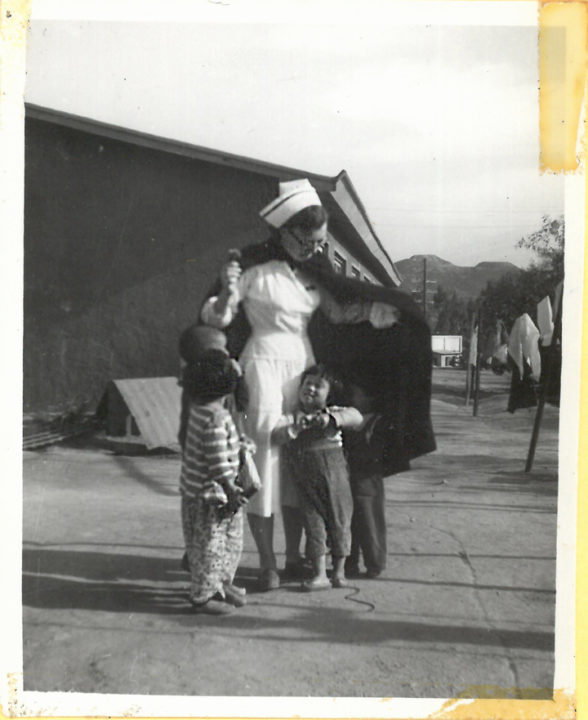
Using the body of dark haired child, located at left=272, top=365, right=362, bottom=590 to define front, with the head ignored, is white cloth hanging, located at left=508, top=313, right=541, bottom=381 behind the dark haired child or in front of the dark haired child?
behind

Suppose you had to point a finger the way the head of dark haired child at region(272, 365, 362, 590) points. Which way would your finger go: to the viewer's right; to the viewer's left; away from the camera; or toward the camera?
toward the camera

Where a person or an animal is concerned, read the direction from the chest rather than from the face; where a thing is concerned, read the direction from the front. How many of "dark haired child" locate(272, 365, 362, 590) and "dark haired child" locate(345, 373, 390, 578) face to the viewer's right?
0

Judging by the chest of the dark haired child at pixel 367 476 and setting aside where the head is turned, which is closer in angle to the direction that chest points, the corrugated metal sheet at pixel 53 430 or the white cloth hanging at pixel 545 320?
the corrugated metal sheet

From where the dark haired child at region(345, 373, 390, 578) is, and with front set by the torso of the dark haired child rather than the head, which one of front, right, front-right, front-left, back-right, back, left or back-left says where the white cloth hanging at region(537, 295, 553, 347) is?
back-left

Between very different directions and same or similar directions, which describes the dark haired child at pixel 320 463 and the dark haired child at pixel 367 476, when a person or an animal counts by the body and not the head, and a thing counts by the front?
same or similar directions

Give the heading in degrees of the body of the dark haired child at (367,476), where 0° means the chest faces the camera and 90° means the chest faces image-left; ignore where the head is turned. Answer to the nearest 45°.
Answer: approximately 45°

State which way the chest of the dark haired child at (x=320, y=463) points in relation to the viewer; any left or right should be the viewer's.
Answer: facing the viewer and to the left of the viewer

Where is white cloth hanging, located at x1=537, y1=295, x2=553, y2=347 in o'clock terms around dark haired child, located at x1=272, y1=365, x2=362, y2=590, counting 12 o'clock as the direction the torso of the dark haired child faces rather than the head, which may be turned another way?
The white cloth hanging is roughly at 7 o'clock from the dark haired child.
